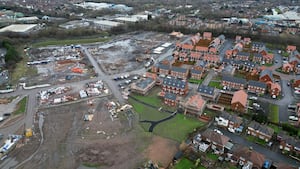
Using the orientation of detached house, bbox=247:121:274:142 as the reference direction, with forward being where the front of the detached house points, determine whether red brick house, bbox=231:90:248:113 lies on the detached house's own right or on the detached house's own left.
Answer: on the detached house's own right

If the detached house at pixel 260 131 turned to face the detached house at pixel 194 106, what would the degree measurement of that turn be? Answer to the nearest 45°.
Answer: approximately 45° to its right

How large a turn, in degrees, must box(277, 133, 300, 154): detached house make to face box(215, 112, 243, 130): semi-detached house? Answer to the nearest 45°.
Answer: approximately 45° to its right

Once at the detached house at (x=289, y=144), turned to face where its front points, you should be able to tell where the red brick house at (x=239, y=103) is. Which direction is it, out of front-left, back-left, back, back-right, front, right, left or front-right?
right

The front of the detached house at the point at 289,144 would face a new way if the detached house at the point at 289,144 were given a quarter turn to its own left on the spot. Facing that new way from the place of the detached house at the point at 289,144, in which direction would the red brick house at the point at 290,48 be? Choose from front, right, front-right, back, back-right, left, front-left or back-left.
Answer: back-left

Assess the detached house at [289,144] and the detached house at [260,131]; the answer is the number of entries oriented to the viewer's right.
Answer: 0

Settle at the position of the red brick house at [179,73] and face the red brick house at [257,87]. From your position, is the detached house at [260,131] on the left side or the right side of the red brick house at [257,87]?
right

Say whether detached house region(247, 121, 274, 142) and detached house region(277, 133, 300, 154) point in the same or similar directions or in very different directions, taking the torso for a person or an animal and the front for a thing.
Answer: same or similar directions

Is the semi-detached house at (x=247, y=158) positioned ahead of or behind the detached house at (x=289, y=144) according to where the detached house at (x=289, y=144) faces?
ahead

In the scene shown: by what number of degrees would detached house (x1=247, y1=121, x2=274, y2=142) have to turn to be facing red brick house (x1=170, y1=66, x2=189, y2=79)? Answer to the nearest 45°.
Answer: approximately 90° to its right

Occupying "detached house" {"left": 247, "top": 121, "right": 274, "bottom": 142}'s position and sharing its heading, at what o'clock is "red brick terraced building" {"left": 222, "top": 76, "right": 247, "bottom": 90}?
The red brick terraced building is roughly at 4 o'clock from the detached house.

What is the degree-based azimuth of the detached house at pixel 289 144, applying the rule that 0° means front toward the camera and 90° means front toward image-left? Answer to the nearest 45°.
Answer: approximately 45°

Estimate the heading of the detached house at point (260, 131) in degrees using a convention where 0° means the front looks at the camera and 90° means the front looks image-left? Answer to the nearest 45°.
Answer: approximately 45°

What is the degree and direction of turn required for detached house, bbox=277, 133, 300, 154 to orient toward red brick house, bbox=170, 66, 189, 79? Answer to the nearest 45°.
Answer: approximately 90° to its right
